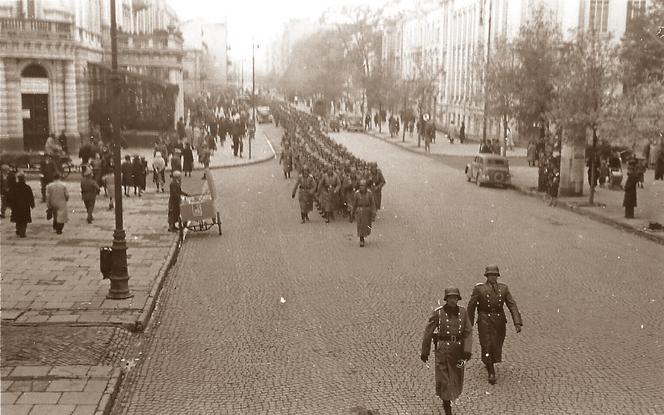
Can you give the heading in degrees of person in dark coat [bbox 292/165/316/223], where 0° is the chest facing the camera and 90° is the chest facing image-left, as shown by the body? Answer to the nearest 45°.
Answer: approximately 0°

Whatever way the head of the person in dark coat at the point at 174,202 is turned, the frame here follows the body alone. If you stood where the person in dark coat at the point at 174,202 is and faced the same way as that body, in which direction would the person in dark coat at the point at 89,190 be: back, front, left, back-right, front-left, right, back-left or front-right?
back-left

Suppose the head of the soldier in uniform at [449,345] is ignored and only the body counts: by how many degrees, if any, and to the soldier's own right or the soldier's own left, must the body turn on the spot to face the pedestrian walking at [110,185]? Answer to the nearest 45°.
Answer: approximately 135° to the soldier's own right

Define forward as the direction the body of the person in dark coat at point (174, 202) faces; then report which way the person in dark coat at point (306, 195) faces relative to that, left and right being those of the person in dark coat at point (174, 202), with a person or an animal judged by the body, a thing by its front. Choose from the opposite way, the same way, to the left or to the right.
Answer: to the right

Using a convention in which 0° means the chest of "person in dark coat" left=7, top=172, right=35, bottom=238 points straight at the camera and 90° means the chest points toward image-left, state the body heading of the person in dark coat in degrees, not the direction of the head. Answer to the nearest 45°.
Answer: approximately 180°

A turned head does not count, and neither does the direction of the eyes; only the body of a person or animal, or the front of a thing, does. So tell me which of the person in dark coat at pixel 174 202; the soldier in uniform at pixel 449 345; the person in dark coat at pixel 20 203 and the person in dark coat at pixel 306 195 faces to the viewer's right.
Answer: the person in dark coat at pixel 174 202

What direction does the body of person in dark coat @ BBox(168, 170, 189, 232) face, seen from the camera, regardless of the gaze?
to the viewer's right

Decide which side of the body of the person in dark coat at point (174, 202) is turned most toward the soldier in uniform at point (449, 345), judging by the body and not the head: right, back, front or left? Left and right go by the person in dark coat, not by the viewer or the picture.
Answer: right

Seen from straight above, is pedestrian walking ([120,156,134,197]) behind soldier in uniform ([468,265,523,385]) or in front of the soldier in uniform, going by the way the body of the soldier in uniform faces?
behind
